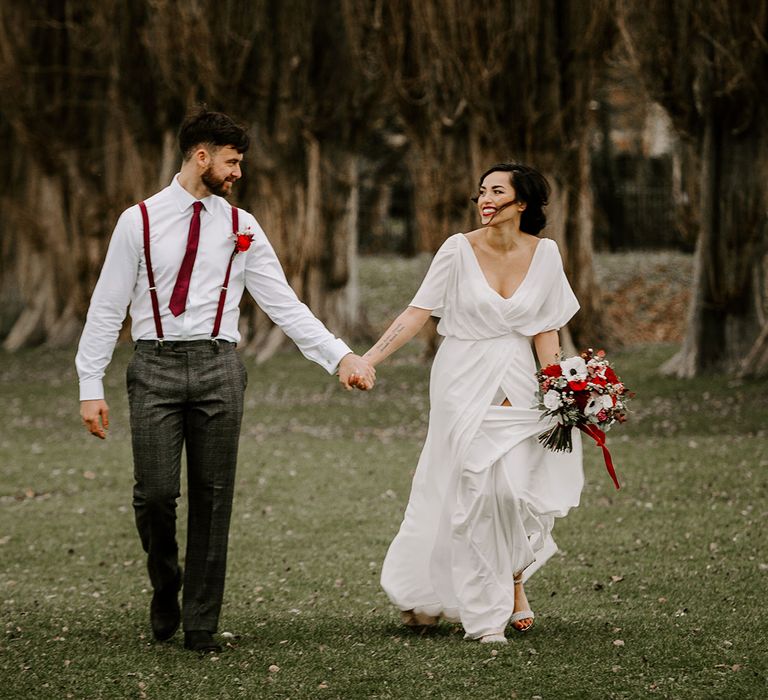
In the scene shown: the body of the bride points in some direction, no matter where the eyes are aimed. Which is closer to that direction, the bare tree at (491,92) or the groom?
the groom

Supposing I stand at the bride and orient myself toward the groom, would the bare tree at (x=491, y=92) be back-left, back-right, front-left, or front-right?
back-right

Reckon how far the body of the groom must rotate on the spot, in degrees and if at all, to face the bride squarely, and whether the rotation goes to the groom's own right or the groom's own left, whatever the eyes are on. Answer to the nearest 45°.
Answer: approximately 90° to the groom's own left

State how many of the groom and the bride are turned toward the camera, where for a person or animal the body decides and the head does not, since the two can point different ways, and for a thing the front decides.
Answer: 2

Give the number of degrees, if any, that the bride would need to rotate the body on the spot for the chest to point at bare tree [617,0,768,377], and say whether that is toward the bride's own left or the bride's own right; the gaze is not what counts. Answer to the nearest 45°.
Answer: approximately 180°

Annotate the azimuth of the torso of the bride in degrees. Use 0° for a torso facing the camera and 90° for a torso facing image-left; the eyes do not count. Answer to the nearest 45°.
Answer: approximately 0°

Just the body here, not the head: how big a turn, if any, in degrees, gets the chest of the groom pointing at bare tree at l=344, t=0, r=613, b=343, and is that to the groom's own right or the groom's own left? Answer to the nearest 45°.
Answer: approximately 180°

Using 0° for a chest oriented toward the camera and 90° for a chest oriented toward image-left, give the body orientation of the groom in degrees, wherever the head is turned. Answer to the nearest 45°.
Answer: approximately 0°

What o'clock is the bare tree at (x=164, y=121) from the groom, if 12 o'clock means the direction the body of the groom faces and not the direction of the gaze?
The bare tree is roughly at 6 o'clock from the groom.

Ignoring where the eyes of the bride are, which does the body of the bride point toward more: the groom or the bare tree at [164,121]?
the groom
